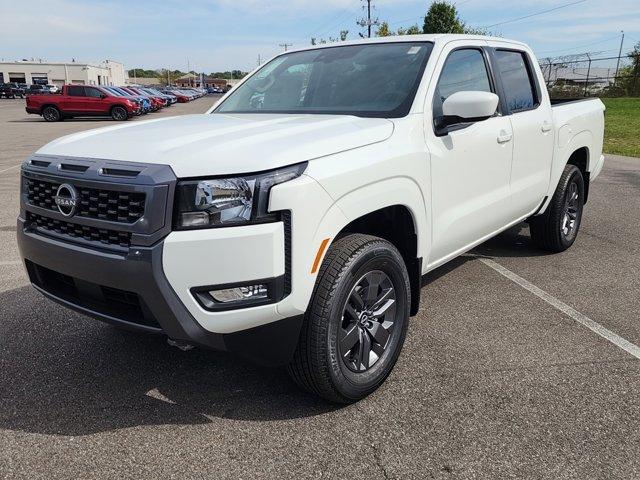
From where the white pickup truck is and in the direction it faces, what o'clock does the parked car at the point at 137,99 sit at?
The parked car is roughly at 4 o'clock from the white pickup truck.

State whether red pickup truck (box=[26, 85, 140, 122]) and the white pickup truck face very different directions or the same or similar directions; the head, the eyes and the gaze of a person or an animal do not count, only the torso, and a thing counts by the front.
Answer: very different directions

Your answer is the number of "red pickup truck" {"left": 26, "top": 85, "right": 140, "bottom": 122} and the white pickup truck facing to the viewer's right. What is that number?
1

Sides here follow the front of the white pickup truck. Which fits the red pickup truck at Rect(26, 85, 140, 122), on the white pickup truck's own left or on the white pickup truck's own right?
on the white pickup truck's own right

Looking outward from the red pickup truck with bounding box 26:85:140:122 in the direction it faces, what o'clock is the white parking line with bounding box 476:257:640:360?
The white parking line is roughly at 3 o'clock from the red pickup truck.

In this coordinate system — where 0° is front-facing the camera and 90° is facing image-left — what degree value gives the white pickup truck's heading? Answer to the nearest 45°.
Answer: approximately 45°

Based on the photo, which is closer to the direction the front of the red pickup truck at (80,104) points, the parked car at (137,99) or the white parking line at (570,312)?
the parked car

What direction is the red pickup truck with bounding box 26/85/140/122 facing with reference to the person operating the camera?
facing to the right of the viewer

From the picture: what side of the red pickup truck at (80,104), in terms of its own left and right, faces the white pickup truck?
right
